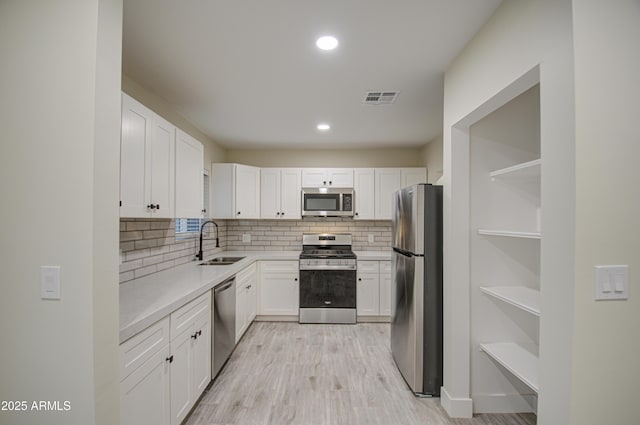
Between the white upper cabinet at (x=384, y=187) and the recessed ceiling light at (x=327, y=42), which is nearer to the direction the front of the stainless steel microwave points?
the recessed ceiling light

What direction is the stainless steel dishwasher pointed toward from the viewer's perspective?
to the viewer's right

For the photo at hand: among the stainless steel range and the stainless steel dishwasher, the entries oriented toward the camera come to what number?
1

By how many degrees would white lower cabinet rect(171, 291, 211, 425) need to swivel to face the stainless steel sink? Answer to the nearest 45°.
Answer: approximately 135° to its left

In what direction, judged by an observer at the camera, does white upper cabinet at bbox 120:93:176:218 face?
facing the viewer and to the right of the viewer

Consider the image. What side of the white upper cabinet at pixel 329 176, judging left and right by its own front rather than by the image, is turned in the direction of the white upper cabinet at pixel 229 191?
right

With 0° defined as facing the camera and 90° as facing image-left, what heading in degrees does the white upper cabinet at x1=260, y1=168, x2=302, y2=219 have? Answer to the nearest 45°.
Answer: approximately 0°
